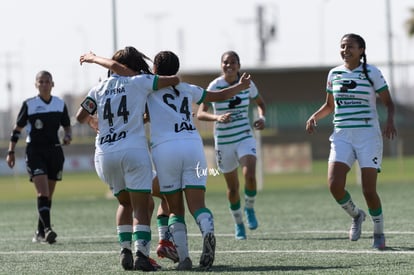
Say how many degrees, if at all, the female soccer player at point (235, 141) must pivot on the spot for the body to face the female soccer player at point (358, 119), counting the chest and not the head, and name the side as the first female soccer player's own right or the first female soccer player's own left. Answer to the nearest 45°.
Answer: approximately 45° to the first female soccer player's own left

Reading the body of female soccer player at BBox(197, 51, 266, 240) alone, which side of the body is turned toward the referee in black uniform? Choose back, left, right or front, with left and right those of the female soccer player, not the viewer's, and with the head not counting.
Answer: right

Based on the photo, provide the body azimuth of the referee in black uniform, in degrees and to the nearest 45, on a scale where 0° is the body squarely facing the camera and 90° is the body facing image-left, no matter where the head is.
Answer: approximately 0°

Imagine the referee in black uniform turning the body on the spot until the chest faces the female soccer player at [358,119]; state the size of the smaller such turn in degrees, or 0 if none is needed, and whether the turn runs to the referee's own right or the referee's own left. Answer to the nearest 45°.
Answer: approximately 45° to the referee's own left

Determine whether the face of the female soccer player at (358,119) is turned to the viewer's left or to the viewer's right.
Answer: to the viewer's left

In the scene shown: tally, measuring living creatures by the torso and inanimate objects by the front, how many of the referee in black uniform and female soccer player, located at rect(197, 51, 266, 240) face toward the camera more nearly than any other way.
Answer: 2

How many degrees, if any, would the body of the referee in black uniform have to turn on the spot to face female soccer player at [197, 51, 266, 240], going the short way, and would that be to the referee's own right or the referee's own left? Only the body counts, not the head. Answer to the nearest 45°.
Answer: approximately 90° to the referee's own left

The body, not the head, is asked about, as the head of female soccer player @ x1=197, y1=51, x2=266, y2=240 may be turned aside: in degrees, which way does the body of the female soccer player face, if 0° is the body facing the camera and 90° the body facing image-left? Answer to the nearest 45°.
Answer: approximately 0°

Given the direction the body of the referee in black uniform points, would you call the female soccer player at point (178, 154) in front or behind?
in front

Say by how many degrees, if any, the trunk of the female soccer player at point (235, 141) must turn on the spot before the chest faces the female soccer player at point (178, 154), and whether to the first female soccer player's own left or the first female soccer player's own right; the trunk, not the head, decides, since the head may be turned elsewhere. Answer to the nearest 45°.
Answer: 0° — they already face them
